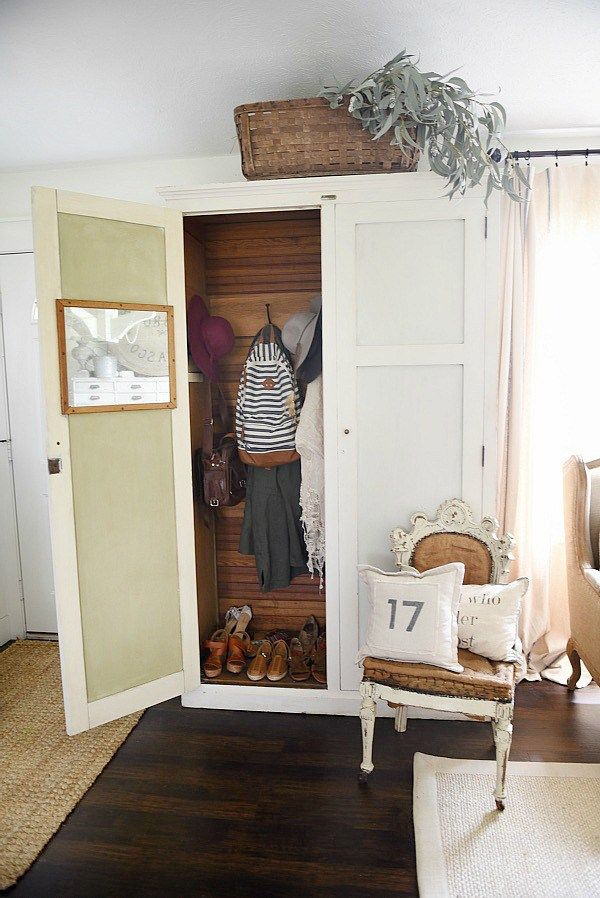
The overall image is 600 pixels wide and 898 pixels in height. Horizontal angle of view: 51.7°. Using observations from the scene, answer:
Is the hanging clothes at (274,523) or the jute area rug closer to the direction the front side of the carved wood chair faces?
the jute area rug

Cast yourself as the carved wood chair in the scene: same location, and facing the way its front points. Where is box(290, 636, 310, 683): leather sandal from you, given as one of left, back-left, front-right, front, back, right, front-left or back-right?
right
